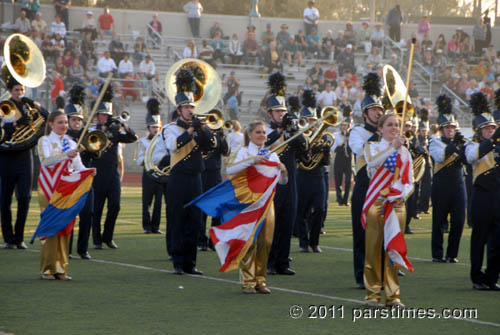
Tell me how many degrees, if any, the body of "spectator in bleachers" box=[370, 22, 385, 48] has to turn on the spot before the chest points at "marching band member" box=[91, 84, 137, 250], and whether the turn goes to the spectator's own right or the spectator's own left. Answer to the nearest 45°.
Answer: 0° — they already face them

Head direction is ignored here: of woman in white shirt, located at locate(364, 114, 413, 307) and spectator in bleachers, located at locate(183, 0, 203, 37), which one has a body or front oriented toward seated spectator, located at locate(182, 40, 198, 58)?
the spectator in bleachers

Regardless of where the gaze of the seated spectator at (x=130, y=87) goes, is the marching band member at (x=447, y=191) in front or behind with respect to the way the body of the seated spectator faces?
in front

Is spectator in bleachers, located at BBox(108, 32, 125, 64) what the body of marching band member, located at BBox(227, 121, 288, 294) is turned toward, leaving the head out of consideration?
no

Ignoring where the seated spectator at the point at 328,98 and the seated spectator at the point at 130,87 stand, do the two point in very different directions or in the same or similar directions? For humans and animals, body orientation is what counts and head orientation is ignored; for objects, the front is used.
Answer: same or similar directions

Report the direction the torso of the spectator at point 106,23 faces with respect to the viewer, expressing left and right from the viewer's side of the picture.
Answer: facing the viewer

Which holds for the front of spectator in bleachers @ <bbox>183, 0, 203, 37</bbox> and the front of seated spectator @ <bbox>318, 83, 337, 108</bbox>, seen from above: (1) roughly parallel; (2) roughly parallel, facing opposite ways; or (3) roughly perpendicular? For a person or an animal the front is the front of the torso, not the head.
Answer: roughly parallel

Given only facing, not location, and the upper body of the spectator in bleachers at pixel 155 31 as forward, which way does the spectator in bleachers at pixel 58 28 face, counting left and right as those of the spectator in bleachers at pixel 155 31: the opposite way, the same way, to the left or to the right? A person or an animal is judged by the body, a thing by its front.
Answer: the same way

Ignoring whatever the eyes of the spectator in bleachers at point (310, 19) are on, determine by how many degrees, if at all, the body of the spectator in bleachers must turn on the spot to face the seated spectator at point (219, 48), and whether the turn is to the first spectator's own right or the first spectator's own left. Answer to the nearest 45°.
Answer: approximately 45° to the first spectator's own right

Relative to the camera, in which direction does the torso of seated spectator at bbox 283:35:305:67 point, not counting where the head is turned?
toward the camera

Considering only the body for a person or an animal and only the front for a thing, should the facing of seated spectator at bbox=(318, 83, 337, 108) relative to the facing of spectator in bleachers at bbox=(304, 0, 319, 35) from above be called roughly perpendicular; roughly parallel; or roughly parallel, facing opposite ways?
roughly parallel

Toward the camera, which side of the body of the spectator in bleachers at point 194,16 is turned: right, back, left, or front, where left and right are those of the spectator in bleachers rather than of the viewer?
front

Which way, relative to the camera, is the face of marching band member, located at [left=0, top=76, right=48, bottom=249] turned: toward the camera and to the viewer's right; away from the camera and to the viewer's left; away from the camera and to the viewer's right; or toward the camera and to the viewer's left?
toward the camera and to the viewer's right

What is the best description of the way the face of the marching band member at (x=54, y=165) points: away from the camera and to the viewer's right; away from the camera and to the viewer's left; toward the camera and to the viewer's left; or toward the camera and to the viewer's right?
toward the camera and to the viewer's right

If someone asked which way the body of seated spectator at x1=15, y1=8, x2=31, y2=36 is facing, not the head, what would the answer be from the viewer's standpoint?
toward the camera

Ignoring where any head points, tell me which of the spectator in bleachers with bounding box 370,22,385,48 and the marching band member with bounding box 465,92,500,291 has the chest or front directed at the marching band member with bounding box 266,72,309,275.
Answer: the spectator in bleachers

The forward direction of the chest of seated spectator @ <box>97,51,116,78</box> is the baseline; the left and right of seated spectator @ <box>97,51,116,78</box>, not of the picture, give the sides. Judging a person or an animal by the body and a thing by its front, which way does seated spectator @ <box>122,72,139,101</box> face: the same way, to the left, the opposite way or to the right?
the same way
